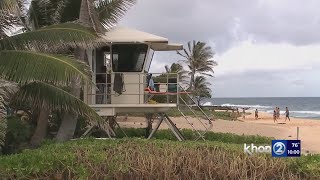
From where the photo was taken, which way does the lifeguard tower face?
to the viewer's right

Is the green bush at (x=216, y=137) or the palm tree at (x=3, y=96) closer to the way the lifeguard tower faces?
the green bush

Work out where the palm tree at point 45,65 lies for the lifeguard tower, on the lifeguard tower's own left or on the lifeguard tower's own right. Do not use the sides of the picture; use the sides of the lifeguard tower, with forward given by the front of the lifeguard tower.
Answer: on the lifeguard tower's own right

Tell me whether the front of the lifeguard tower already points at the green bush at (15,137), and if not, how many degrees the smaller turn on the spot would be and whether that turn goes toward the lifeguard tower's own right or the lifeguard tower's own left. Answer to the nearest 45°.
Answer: approximately 135° to the lifeguard tower's own right
